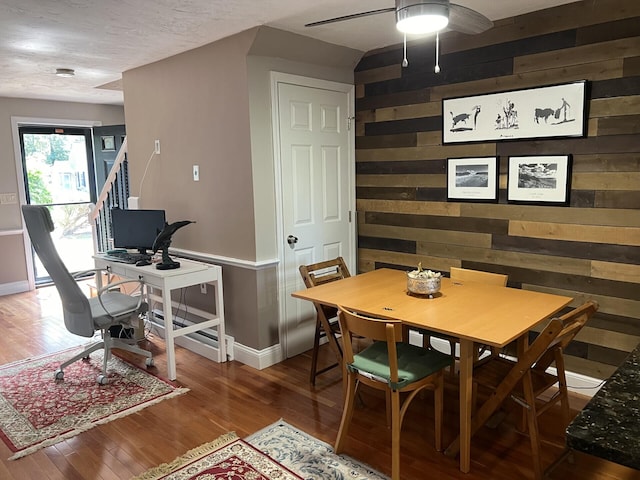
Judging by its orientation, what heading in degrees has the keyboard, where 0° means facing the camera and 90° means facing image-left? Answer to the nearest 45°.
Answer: approximately 45°

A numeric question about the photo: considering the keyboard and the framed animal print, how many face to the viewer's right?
0

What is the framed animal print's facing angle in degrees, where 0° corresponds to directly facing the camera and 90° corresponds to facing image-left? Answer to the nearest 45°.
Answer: approximately 45°

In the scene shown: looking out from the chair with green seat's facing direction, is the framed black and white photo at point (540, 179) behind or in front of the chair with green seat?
in front

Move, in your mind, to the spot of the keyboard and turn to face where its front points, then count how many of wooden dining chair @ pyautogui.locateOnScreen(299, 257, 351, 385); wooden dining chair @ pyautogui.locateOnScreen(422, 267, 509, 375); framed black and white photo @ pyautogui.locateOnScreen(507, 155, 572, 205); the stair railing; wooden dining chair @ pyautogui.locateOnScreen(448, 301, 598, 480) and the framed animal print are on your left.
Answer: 5

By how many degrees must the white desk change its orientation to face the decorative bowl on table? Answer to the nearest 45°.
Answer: approximately 90° to its left

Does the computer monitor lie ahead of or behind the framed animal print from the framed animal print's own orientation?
ahead

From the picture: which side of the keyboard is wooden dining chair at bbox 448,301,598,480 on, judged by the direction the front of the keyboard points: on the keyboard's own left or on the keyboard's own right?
on the keyboard's own left

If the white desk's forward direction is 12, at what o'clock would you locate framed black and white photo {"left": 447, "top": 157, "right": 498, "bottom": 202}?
The framed black and white photo is roughly at 8 o'clock from the white desk.

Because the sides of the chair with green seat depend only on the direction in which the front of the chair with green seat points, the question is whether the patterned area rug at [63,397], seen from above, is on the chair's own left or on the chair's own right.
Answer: on the chair's own left

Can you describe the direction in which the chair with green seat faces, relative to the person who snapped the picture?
facing away from the viewer and to the right of the viewer

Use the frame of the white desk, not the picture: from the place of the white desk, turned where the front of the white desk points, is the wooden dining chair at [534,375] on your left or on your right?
on your left

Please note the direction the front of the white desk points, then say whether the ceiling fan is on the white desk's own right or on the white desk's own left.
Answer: on the white desk's own left

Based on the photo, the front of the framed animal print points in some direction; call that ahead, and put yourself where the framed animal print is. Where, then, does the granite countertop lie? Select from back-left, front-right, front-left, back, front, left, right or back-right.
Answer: front-left
